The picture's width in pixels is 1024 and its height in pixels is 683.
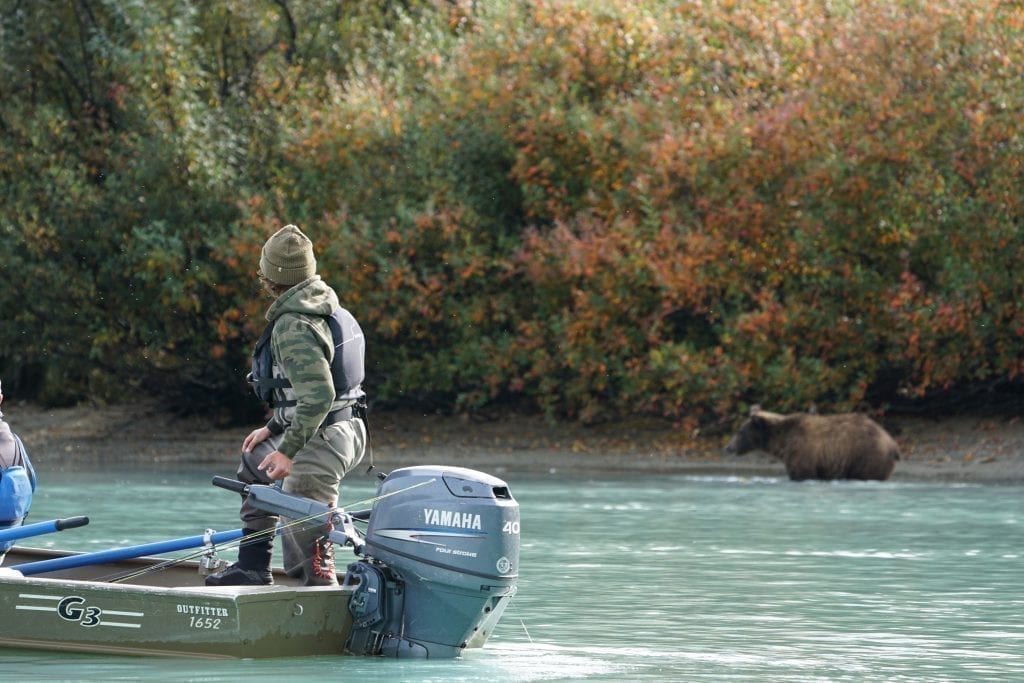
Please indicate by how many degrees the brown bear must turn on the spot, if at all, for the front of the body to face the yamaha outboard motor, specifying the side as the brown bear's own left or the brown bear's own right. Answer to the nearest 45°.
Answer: approximately 90° to the brown bear's own left

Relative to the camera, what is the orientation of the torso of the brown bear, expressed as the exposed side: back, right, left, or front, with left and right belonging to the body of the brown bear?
left

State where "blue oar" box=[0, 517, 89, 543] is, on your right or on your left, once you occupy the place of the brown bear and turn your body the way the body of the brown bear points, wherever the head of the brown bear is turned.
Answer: on your left

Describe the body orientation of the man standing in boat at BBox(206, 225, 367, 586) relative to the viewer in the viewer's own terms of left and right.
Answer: facing to the left of the viewer
